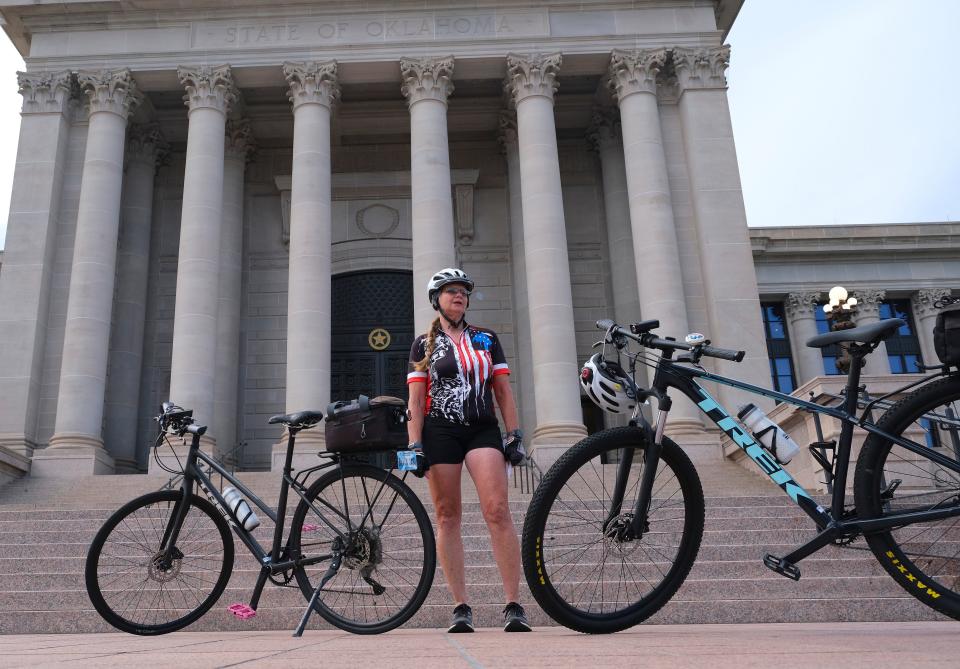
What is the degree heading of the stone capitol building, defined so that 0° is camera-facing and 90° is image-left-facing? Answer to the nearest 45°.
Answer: approximately 0°

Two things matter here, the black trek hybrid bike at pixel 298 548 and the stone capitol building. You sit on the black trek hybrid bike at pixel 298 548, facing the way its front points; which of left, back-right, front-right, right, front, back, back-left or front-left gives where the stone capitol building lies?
right

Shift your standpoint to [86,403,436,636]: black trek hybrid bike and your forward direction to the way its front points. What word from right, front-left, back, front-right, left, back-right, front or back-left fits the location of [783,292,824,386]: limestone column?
back-right

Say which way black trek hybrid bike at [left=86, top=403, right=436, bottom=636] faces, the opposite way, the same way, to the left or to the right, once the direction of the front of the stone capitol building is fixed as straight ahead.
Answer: to the right

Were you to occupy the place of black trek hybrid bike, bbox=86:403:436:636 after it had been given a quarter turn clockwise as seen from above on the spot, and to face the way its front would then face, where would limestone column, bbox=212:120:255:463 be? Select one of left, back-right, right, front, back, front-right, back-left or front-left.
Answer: front

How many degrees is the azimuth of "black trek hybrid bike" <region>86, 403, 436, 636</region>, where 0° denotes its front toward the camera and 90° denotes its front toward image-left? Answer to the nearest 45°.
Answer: approximately 90°

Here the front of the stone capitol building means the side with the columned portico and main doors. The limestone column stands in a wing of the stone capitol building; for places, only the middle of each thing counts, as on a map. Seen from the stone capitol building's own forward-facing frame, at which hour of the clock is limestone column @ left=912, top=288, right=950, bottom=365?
The limestone column is roughly at 8 o'clock from the stone capitol building.

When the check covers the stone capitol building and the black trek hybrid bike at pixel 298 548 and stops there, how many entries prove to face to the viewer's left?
1

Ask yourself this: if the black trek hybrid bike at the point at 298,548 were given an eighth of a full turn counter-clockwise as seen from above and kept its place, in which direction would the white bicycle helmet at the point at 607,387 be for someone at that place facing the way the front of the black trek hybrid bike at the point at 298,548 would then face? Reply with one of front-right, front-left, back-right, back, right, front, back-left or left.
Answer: left

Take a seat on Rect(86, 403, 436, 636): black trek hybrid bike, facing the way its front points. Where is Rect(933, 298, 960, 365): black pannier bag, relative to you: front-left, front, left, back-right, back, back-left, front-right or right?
back-left

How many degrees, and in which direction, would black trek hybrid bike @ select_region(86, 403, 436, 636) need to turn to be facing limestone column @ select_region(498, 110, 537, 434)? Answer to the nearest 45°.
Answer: approximately 135° to its right
